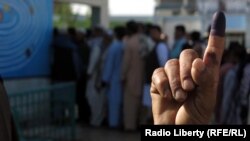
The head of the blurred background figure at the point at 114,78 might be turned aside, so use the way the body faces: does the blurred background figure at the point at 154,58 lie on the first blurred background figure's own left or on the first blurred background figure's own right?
on the first blurred background figure's own right
